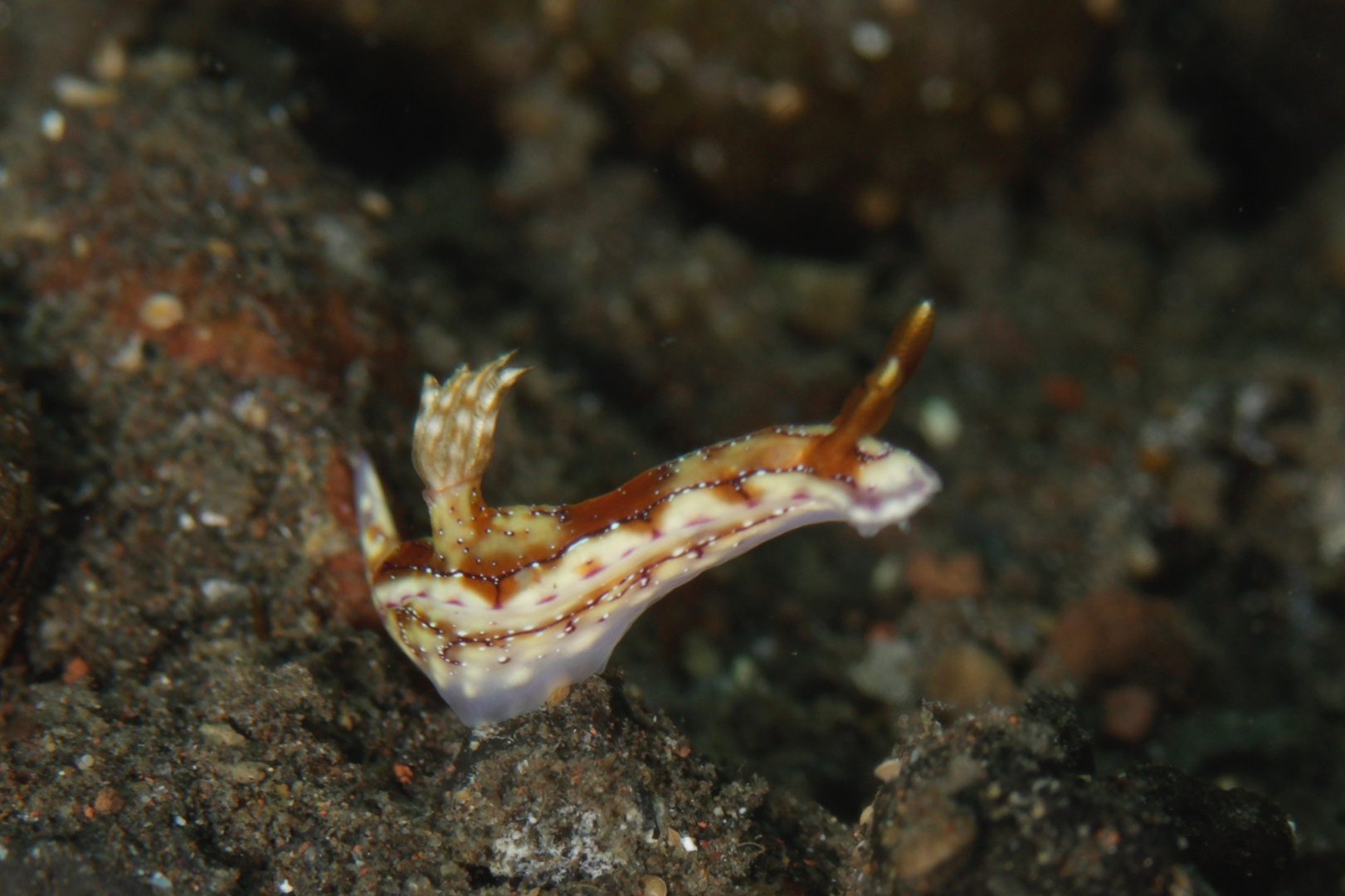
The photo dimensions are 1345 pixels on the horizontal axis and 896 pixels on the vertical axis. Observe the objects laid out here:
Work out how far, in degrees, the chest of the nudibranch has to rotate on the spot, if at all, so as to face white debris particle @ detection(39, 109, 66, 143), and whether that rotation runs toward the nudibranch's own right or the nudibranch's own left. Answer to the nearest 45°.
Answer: approximately 135° to the nudibranch's own left

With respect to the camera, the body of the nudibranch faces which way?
to the viewer's right

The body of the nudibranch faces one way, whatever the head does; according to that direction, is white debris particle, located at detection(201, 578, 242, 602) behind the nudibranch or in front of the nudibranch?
behind

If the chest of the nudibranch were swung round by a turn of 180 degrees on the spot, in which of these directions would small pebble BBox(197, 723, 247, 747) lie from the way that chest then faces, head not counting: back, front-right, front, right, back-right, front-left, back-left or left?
front

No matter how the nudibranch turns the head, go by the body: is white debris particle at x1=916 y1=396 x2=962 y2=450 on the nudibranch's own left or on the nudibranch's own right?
on the nudibranch's own left
